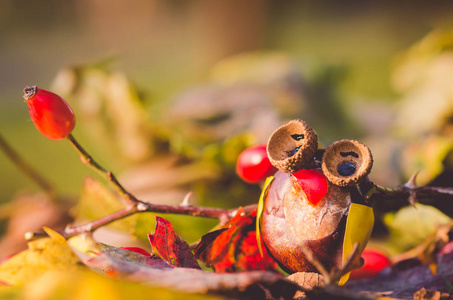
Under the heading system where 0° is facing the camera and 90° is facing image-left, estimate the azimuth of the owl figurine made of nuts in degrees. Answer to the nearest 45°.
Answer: approximately 0°
